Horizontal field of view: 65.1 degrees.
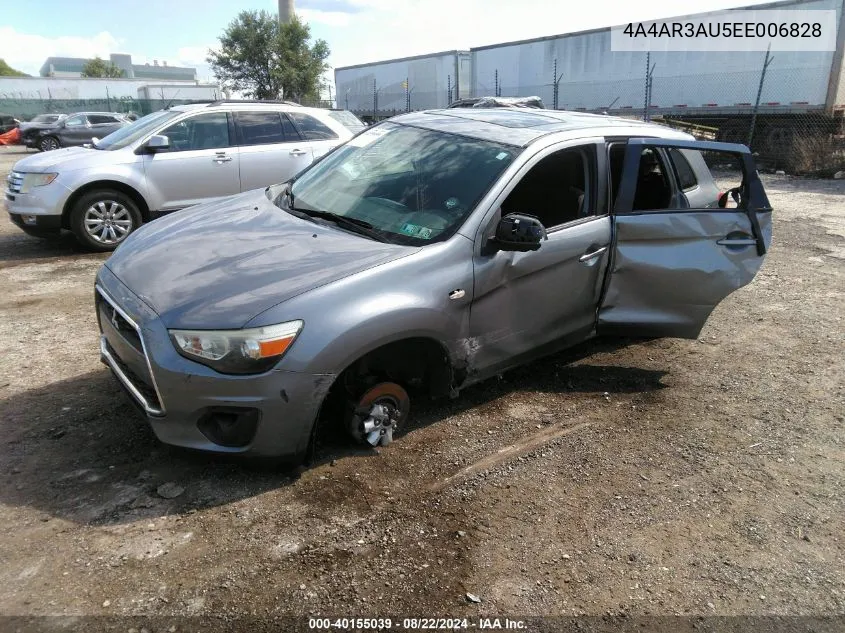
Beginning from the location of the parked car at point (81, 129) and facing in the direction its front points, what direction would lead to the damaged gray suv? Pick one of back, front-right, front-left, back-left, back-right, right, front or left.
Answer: left

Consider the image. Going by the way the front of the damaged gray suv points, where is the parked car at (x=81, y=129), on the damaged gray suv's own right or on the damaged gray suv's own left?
on the damaged gray suv's own right

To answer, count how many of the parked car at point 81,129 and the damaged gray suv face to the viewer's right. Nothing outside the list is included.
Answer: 0

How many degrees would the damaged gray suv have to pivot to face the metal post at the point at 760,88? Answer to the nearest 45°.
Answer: approximately 180°

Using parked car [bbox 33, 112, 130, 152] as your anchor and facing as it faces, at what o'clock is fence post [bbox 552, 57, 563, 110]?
The fence post is roughly at 7 o'clock from the parked car.

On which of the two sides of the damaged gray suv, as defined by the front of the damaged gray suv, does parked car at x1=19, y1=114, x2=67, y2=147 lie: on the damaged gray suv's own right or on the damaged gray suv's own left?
on the damaged gray suv's own right

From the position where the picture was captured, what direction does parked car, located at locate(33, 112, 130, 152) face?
facing to the left of the viewer

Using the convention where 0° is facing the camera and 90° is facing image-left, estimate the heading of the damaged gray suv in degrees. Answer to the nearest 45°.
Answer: approximately 45°

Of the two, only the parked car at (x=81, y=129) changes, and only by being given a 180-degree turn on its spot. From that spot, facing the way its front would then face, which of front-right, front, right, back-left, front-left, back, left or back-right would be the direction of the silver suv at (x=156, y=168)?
right

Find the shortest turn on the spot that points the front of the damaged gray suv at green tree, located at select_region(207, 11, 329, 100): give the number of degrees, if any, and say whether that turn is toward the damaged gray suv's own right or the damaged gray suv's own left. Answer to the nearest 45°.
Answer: approximately 135° to the damaged gray suv's own right

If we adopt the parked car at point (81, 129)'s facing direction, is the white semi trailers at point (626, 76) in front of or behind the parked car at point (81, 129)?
behind

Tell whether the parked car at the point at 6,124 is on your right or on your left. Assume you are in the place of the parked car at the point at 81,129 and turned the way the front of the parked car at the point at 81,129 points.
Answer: on your right
